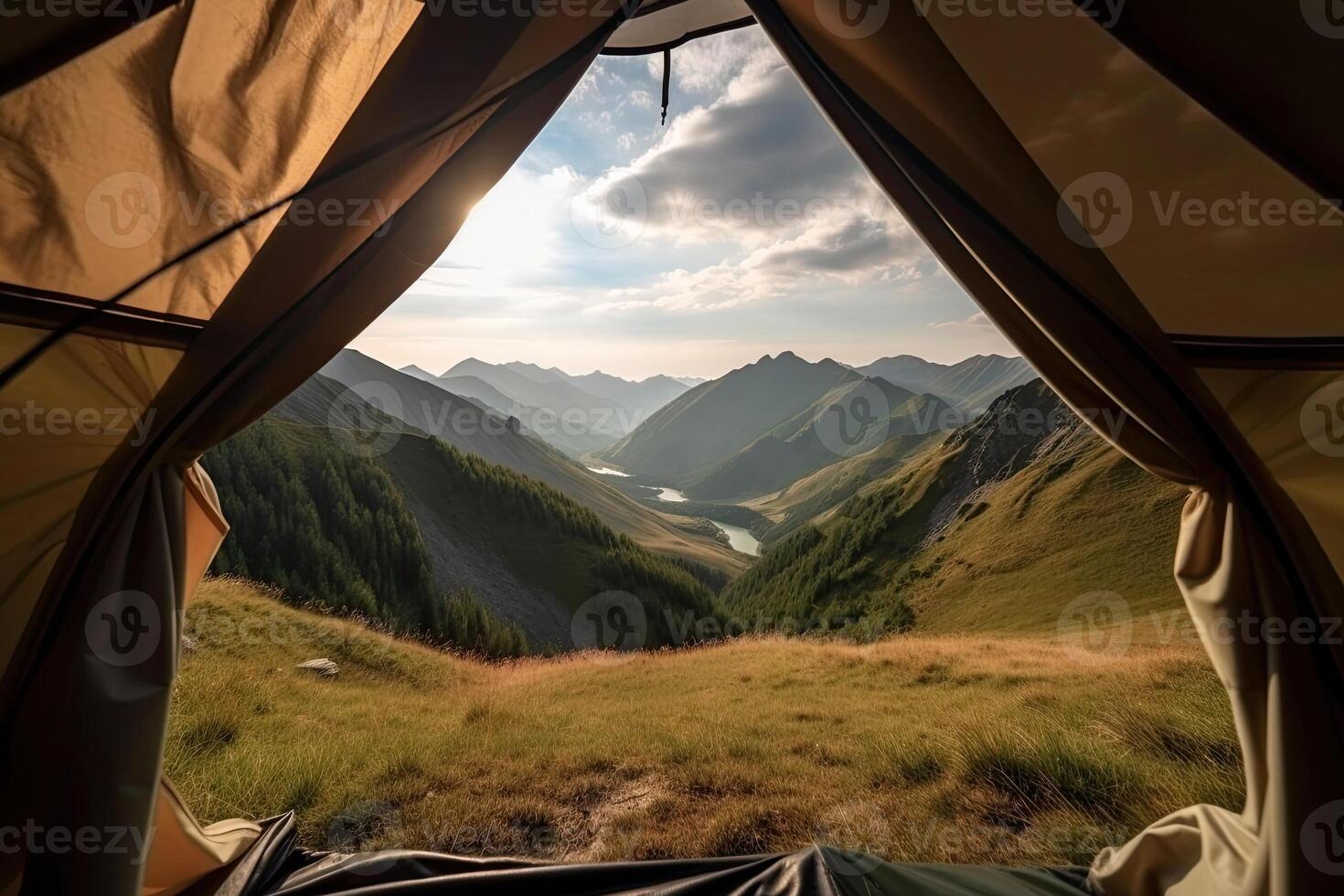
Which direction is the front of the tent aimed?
away from the camera
